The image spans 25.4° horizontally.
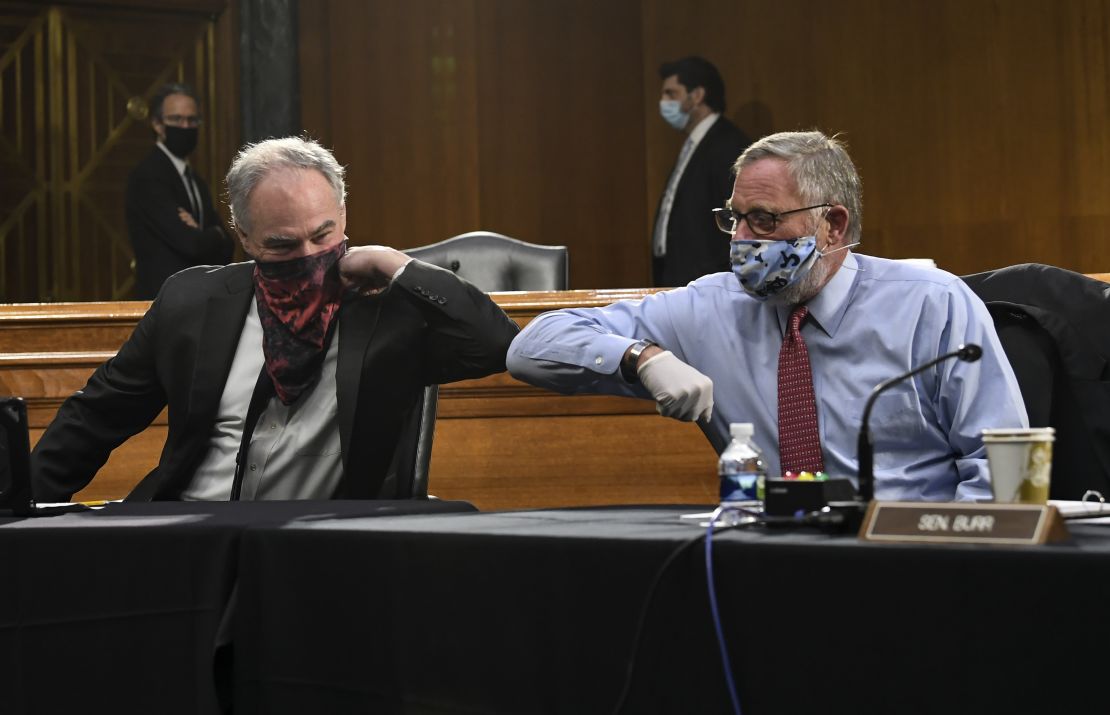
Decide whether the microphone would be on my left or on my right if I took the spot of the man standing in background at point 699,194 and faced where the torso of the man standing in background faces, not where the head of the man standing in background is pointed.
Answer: on my left

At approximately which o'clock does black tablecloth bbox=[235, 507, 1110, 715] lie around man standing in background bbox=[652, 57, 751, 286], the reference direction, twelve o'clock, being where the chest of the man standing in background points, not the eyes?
The black tablecloth is roughly at 9 o'clock from the man standing in background.

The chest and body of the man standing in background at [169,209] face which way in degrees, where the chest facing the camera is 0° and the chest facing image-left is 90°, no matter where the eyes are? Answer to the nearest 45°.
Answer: approximately 315°

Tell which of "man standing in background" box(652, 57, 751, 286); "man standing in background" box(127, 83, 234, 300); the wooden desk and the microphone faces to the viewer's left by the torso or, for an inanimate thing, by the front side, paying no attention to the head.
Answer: "man standing in background" box(652, 57, 751, 286)

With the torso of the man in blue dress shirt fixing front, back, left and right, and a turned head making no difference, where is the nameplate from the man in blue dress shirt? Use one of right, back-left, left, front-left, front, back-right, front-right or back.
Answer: front-left

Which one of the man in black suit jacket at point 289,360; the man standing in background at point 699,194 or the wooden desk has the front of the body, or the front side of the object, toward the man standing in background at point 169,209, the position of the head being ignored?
the man standing in background at point 699,194

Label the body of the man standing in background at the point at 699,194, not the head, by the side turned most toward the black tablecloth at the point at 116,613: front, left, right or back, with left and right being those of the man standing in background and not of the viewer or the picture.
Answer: left
